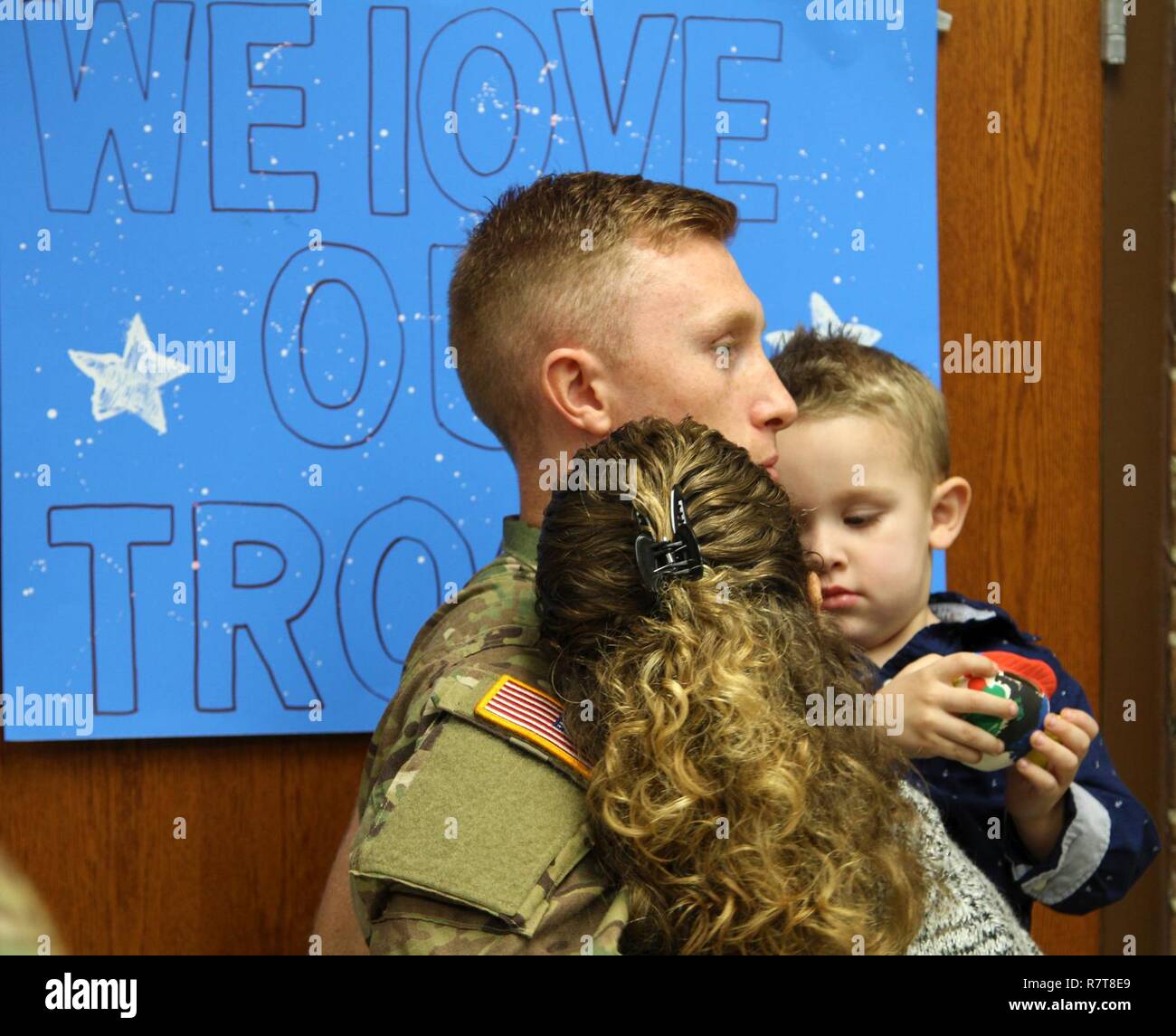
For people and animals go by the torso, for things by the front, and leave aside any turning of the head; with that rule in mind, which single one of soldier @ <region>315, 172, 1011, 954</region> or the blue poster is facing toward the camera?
the blue poster

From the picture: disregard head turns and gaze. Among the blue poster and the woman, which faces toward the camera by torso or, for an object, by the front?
the blue poster

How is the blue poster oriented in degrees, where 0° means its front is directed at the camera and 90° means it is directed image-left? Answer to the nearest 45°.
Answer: approximately 0°

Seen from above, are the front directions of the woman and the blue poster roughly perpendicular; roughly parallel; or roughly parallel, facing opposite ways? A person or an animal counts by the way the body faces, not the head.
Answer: roughly parallel, facing opposite ways

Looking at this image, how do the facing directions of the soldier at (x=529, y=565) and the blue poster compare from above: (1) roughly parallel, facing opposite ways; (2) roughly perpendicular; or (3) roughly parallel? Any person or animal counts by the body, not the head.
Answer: roughly perpendicular

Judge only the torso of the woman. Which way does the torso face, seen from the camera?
away from the camera

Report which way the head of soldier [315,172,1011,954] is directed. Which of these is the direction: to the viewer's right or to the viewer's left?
to the viewer's right

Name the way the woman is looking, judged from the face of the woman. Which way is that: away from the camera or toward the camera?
away from the camera

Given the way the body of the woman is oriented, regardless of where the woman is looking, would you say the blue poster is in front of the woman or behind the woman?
in front

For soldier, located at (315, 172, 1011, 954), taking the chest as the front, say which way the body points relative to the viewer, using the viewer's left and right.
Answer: facing to the right of the viewer

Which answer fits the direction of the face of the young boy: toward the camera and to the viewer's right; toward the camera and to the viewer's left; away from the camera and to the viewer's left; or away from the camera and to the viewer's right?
toward the camera and to the viewer's left
